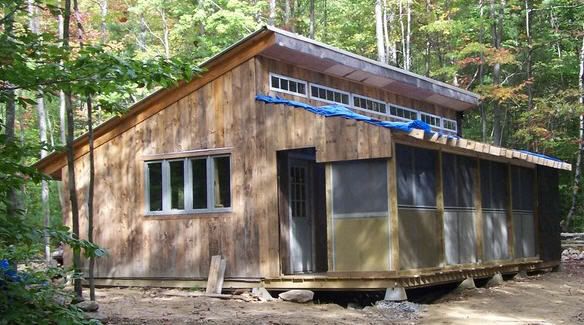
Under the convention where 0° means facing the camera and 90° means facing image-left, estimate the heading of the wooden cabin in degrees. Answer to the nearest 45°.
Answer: approximately 315°

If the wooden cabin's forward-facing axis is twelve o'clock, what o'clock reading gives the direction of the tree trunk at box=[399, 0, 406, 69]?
The tree trunk is roughly at 8 o'clock from the wooden cabin.

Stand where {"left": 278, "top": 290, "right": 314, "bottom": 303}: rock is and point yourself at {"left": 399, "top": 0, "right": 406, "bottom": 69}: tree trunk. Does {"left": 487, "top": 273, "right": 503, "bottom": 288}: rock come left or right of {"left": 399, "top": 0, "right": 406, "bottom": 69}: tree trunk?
right
